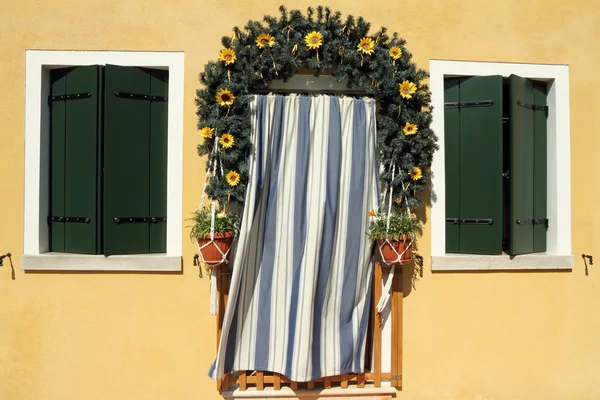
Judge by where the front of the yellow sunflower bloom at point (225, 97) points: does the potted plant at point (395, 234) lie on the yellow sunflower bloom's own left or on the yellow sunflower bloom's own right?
on the yellow sunflower bloom's own left

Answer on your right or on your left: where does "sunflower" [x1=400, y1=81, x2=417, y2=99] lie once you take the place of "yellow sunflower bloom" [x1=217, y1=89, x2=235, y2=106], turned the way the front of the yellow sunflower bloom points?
on your left

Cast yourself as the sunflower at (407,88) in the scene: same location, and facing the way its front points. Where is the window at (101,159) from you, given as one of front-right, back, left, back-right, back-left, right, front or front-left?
right

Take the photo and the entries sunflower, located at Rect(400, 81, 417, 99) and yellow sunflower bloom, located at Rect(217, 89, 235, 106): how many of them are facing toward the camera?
2

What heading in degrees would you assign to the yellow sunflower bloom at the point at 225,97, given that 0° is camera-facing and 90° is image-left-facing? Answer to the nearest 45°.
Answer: approximately 0°

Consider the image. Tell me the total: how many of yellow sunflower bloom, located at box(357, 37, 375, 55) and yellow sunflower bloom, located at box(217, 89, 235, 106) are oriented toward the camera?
2

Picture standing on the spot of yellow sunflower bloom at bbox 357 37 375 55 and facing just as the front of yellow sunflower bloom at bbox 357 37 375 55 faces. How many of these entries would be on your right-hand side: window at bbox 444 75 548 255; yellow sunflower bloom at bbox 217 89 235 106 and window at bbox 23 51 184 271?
2

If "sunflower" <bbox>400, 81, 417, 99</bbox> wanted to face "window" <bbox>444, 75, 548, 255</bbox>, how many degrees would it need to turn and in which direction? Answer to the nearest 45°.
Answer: approximately 135° to its left
